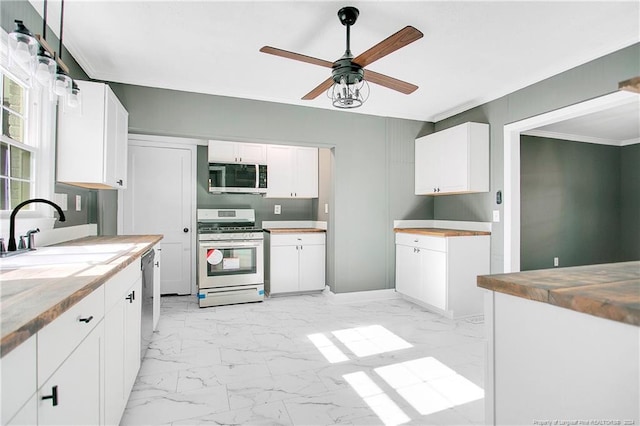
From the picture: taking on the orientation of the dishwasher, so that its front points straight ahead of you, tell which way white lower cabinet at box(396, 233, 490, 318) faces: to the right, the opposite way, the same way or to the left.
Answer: the opposite way

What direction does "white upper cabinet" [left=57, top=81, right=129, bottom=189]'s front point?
to the viewer's right

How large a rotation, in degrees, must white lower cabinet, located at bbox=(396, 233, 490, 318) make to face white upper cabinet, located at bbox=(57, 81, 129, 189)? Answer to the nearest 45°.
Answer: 0° — it already faces it

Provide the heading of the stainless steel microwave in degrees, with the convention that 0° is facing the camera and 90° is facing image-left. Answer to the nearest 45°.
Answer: approximately 0°

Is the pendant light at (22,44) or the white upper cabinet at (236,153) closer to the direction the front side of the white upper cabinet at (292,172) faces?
the pendant light

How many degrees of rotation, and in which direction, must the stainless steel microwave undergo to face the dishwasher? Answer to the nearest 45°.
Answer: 0° — it already faces it

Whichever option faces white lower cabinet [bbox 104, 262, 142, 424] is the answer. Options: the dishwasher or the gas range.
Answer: the gas range

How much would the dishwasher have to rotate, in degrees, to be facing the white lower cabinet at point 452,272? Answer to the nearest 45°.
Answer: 0° — it already faces it
